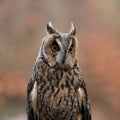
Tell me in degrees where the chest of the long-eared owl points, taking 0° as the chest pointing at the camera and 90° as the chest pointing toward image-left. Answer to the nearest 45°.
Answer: approximately 0°
